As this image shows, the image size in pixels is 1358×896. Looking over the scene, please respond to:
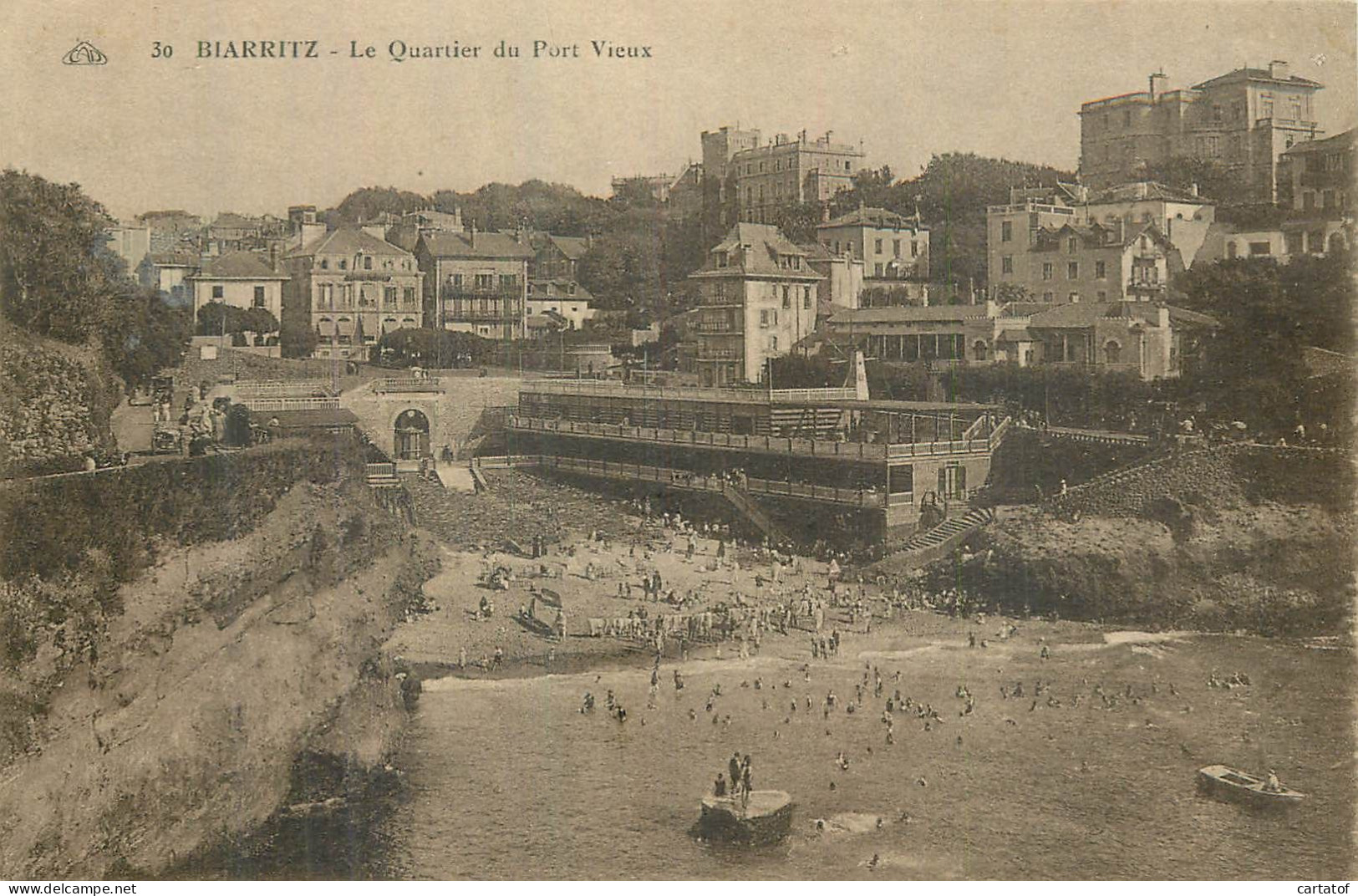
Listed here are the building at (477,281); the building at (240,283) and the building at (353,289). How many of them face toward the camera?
3

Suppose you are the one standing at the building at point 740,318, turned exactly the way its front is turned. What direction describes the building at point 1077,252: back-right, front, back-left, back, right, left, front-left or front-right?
back-left

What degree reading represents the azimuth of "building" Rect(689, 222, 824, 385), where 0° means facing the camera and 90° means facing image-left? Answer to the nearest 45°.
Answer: approximately 45°

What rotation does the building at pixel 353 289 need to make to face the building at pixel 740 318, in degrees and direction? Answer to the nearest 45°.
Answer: approximately 90° to its left

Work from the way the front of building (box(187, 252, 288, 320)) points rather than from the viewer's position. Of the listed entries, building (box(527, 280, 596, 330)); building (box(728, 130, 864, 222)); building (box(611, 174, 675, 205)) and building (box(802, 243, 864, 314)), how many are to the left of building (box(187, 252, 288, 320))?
4

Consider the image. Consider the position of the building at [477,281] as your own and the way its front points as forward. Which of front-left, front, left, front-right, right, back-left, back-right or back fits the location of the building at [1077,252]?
left

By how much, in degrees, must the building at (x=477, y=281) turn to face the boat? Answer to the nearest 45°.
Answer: approximately 45° to its left

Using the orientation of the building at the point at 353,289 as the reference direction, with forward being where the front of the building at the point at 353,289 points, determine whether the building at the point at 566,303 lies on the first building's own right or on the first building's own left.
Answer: on the first building's own left

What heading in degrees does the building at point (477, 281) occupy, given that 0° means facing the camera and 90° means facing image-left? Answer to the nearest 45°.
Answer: approximately 0°

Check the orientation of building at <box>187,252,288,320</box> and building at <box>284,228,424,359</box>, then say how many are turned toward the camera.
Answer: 2
